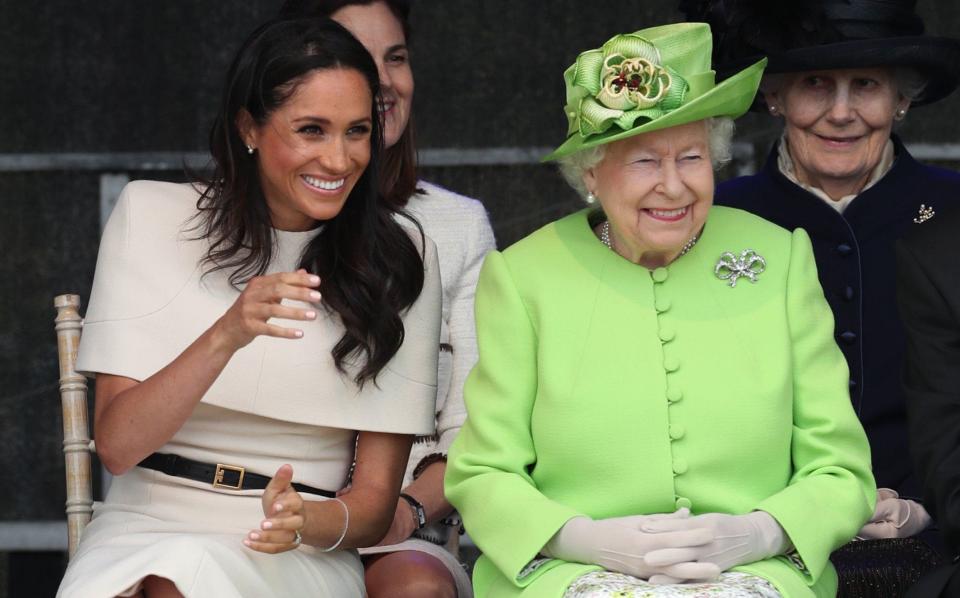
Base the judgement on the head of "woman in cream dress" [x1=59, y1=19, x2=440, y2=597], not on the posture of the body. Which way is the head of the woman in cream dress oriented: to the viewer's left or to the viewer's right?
to the viewer's right

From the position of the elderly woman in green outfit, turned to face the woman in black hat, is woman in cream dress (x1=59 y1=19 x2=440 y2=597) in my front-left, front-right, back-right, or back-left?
back-left

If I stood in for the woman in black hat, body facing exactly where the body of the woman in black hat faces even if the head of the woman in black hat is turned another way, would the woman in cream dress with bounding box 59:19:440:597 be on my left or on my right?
on my right

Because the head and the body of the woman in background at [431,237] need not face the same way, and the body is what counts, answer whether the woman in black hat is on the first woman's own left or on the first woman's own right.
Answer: on the first woman's own left

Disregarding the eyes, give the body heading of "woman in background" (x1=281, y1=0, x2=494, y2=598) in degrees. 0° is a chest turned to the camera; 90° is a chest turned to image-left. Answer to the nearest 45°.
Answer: approximately 0°

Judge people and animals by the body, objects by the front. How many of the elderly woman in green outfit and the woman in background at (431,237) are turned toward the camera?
2
